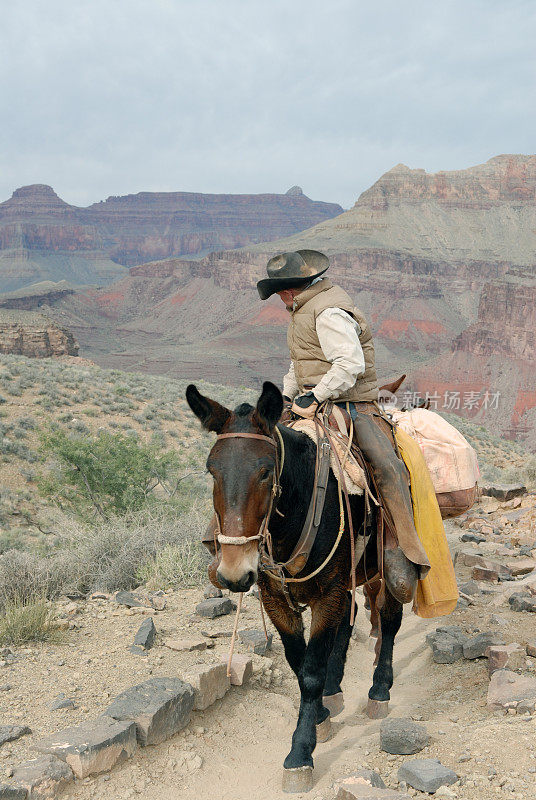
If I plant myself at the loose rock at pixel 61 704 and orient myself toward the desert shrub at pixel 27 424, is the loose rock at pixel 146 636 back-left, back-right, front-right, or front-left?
front-right

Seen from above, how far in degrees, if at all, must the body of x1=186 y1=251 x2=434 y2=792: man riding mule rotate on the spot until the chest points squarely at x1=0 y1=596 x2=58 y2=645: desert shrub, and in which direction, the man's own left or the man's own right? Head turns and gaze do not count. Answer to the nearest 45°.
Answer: approximately 90° to the man's own right

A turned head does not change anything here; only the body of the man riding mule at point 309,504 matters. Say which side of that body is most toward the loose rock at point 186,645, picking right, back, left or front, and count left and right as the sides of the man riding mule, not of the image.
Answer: right

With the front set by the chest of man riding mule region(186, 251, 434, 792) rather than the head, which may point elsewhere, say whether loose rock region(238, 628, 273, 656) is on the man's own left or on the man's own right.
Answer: on the man's own right

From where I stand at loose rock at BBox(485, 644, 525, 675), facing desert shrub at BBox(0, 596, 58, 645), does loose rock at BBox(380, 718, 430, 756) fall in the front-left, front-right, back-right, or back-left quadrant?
front-left

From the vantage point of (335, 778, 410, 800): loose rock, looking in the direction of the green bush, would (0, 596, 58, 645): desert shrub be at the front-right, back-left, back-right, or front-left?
front-left

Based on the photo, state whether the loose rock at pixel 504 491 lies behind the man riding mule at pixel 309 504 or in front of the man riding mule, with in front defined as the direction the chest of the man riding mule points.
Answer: behind

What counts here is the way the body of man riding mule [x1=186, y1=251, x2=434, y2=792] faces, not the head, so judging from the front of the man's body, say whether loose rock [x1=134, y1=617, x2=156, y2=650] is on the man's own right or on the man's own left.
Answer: on the man's own right

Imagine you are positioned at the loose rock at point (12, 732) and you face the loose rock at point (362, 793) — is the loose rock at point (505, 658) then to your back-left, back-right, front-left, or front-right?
front-left

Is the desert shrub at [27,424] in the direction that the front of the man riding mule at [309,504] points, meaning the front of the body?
no

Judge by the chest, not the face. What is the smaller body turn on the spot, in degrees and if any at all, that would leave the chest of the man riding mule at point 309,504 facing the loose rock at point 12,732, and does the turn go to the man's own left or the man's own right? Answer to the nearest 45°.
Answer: approximately 45° to the man's own right

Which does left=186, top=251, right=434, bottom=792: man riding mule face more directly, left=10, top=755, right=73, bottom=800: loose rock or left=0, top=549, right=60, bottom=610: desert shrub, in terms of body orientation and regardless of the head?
the loose rock

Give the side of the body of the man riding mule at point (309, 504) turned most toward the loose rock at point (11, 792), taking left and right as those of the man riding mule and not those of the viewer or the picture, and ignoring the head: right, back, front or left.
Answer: front

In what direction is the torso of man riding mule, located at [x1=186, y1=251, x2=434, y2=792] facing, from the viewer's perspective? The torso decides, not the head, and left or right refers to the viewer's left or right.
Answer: facing the viewer and to the left of the viewer

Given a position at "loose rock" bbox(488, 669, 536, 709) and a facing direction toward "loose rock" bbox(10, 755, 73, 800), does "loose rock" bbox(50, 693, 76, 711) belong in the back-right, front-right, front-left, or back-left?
front-right

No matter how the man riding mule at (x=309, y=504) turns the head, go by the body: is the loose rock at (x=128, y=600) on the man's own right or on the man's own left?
on the man's own right
